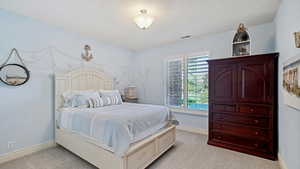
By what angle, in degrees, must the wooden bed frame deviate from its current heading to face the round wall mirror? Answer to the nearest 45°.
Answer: approximately 135° to its right

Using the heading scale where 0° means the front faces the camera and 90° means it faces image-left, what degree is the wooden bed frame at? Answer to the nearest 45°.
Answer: approximately 315°

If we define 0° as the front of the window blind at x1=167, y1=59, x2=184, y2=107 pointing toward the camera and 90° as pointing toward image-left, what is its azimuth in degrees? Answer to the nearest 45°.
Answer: approximately 45°

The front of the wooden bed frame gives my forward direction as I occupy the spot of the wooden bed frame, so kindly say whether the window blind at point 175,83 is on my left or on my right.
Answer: on my left

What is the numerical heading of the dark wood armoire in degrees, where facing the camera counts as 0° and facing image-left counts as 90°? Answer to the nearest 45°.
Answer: approximately 45°

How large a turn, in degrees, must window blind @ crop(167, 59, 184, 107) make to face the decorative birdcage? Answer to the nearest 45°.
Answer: approximately 90° to its left
